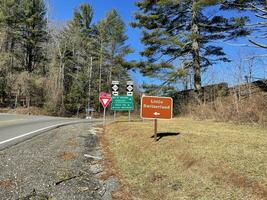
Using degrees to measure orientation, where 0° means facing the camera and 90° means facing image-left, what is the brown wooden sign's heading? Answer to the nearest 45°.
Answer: approximately 0°

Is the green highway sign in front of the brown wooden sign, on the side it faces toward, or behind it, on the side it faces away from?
behind

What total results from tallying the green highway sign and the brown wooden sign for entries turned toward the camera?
2

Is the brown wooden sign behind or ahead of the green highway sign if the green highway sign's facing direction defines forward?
ahead

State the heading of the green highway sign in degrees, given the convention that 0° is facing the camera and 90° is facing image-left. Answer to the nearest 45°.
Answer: approximately 0°
